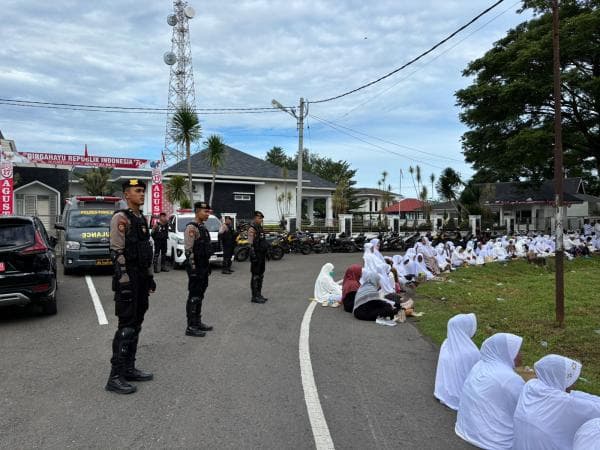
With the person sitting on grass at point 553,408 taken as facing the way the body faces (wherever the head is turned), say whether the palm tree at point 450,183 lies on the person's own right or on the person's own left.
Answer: on the person's own left

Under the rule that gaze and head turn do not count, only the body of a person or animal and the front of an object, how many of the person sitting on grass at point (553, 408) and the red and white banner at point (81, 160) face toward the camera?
1

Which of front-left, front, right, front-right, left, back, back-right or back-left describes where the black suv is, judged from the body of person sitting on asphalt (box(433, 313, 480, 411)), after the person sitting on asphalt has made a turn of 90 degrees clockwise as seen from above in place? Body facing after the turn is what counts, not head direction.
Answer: back-right

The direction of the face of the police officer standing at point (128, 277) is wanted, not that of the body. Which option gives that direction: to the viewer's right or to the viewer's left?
to the viewer's right

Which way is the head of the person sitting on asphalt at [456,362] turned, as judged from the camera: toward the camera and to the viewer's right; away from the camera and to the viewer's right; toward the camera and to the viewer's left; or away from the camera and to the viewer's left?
away from the camera and to the viewer's right

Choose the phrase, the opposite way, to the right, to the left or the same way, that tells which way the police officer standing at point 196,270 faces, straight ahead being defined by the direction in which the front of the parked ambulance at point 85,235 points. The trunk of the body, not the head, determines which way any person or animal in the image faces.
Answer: to the left

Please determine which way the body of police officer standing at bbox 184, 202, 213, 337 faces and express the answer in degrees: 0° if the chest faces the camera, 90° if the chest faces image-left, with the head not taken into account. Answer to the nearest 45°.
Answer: approximately 270°

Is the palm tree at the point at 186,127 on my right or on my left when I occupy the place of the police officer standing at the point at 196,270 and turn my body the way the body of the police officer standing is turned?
on my left

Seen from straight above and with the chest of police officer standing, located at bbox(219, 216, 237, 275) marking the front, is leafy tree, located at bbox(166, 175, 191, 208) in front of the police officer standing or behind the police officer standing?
behind
